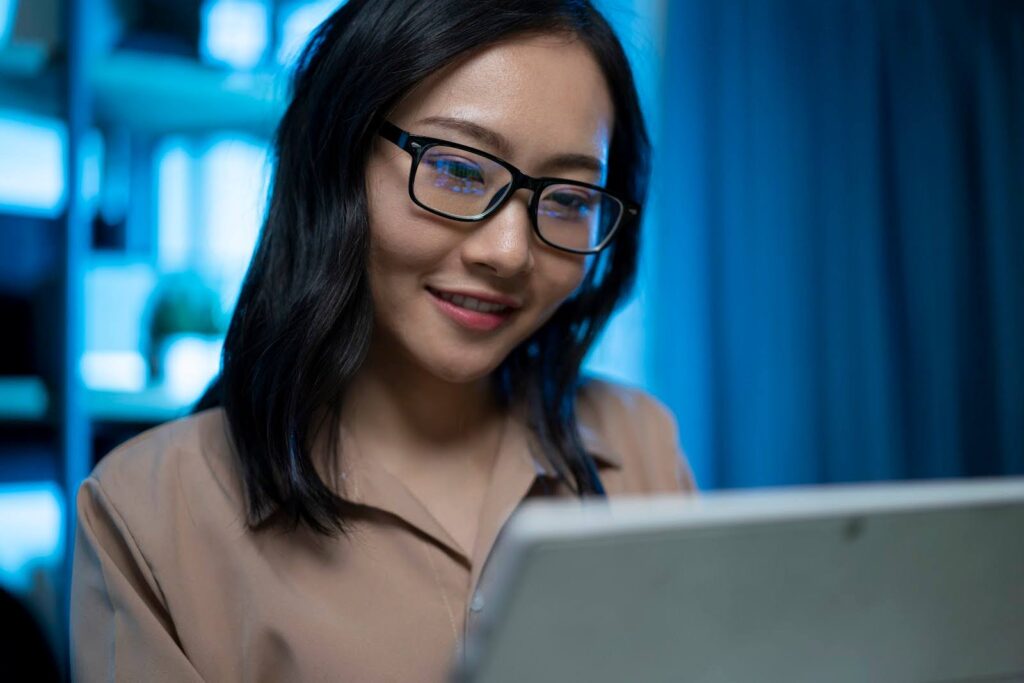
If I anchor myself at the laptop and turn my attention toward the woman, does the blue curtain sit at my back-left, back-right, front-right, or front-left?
front-right

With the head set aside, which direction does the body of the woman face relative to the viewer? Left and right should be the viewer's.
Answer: facing the viewer and to the right of the viewer

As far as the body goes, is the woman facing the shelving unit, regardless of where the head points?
no

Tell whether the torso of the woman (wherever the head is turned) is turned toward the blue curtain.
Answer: no

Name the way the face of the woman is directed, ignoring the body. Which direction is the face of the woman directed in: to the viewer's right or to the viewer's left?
to the viewer's right
